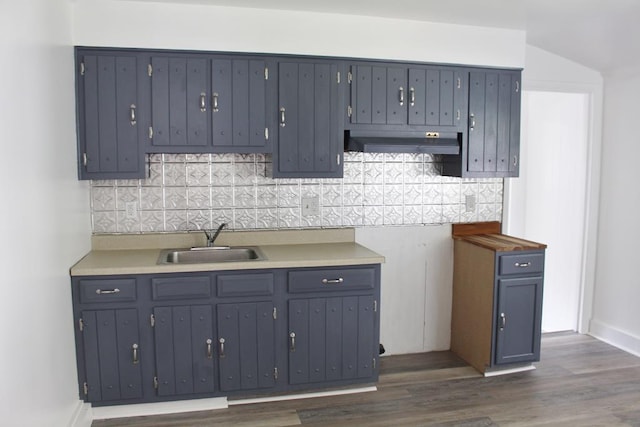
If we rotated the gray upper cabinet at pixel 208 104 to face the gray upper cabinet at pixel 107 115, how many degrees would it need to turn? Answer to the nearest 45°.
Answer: approximately 90° to its right

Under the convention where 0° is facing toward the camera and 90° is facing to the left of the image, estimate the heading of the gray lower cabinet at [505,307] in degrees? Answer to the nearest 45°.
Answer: approximately 315°

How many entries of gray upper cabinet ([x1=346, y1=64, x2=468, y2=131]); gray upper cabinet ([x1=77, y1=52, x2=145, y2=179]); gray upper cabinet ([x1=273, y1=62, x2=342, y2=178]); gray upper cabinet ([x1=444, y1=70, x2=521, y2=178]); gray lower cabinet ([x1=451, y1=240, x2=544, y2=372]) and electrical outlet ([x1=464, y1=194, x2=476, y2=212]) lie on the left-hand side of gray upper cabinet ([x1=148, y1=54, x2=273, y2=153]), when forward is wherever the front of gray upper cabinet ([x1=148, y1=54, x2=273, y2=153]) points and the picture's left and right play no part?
5

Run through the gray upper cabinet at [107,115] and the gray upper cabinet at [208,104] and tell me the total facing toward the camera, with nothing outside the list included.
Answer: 2

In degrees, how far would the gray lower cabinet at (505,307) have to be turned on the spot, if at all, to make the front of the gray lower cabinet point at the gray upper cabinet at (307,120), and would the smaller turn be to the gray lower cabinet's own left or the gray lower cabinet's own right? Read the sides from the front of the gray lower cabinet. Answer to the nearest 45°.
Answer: approximately 90° to the gray lower cabinet's own right
